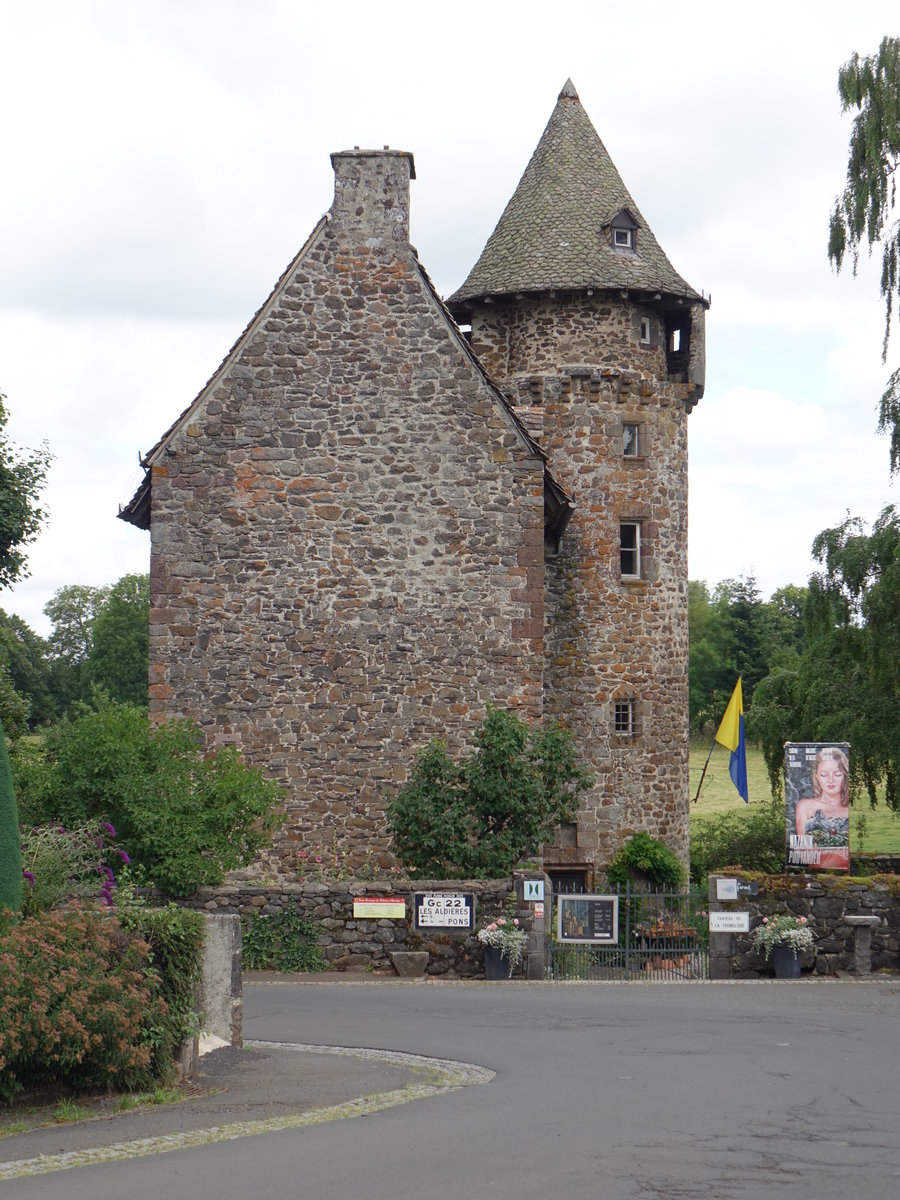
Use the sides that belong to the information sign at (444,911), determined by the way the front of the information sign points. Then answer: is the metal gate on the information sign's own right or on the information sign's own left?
on the information sign's own left

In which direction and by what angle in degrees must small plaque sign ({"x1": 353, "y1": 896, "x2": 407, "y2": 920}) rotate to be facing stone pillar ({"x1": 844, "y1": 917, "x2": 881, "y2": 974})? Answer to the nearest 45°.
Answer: approximately 90° to its left

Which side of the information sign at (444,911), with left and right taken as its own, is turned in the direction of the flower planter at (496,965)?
left

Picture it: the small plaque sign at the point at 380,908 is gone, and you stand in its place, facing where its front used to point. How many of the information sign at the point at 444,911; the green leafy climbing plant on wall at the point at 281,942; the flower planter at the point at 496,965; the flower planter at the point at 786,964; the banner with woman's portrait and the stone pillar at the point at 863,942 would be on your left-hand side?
5

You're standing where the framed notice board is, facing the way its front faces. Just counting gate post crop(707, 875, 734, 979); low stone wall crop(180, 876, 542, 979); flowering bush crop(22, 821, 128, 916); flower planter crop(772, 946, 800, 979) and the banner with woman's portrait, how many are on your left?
3

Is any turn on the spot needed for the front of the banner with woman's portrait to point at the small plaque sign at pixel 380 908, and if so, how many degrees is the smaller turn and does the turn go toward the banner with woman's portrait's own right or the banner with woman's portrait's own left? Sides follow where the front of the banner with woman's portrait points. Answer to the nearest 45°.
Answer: approximately 45° to the banner with woman's portrait's own right
